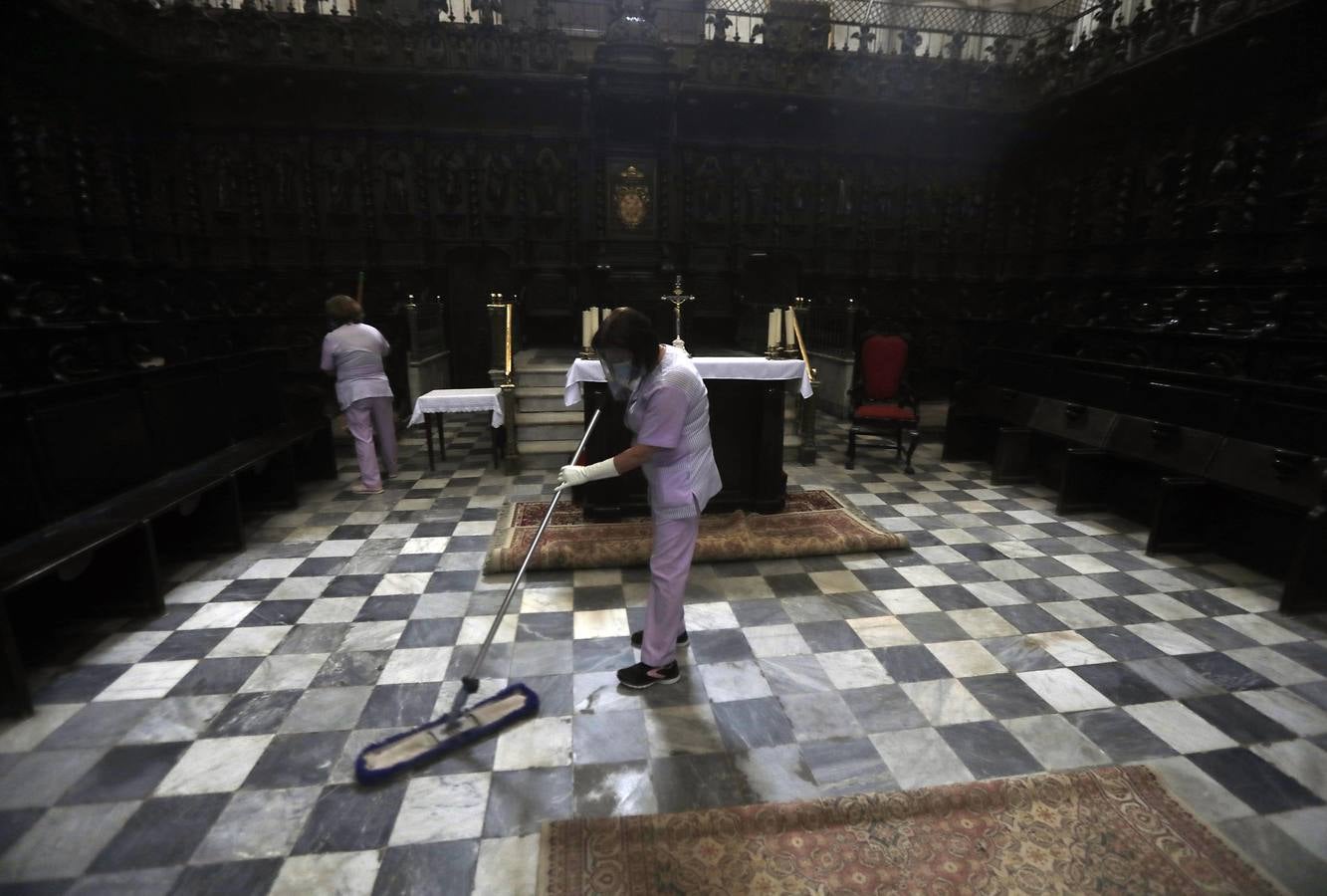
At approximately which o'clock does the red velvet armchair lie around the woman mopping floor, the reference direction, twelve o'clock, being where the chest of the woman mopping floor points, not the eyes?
The red velvet armchair is roughly at 4 o'clock from the woman mopping floor.

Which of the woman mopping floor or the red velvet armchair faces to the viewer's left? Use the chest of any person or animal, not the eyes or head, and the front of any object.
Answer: the woman mopping floor

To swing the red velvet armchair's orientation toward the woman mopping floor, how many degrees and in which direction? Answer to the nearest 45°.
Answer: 0° — it already faces them

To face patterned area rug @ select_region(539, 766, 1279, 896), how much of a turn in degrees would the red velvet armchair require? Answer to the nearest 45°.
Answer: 0° — it already faces it

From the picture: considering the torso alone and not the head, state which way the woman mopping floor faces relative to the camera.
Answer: to the viewer's left

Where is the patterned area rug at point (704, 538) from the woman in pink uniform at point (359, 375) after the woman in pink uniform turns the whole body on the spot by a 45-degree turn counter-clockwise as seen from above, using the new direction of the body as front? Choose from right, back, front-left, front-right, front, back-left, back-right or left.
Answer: back-left

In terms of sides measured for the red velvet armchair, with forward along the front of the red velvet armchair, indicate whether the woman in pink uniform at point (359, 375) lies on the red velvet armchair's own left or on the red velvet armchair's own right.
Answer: on the red velvet armchair's own right

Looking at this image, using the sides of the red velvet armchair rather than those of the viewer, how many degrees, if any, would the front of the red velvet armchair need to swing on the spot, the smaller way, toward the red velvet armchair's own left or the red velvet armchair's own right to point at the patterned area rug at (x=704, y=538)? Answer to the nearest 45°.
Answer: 0° — it already faces it

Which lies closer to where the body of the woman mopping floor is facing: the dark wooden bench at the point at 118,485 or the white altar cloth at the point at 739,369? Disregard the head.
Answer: the dark wooden bench

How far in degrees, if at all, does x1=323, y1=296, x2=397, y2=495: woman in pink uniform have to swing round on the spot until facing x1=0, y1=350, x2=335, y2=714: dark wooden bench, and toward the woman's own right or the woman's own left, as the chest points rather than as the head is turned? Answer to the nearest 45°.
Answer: approximately 90° to the woman's own left

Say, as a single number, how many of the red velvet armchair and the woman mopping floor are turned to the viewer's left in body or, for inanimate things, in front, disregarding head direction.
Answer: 1

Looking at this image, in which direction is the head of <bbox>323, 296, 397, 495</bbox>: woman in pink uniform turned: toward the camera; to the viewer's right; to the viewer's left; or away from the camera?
away from the camera
